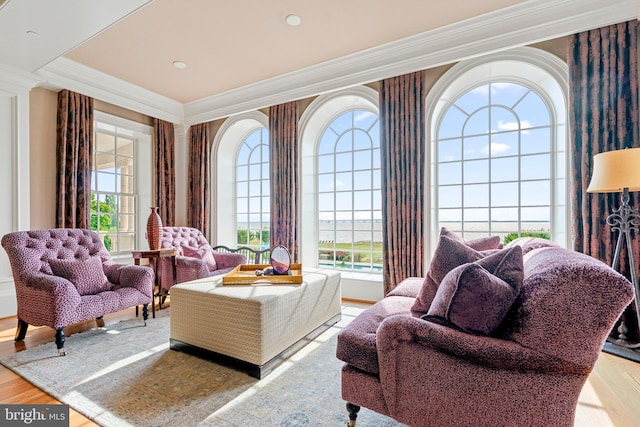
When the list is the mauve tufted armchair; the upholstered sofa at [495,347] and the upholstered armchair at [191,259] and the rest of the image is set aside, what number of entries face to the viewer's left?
1

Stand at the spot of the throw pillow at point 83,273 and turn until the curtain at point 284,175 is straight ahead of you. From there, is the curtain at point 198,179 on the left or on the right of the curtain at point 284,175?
left

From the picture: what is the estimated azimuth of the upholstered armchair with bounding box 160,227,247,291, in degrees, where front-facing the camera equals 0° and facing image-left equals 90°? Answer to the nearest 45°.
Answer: approximately 315°

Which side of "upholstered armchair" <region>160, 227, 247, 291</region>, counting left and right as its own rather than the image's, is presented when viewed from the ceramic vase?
right

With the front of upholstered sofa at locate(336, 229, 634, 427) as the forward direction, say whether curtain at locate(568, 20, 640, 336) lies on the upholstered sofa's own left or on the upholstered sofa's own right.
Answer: on the upholstered sofa's own right

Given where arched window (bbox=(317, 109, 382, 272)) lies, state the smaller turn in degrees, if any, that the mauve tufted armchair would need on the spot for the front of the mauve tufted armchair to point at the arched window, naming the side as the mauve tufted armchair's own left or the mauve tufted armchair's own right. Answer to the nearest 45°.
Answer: approximately 45° to the mauve tufted armchair's own left

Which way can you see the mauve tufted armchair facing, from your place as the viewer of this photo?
facing the viewer and to the right of the viewer

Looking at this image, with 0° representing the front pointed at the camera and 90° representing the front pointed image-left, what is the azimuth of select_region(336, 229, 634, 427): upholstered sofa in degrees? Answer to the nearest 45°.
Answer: approximately 90°

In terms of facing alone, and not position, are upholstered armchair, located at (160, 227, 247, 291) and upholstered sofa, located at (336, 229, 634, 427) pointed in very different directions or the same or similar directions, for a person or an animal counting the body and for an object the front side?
very different directions

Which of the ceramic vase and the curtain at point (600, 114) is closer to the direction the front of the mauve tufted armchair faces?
the curtain

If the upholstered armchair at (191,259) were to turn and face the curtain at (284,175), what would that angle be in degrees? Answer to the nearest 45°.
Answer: approximately 45° to its left
